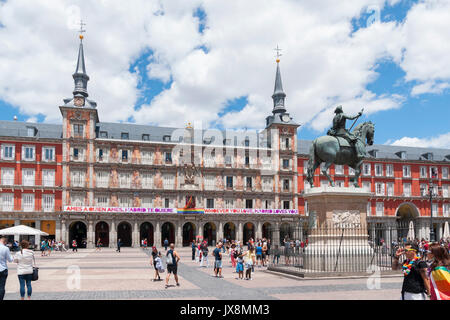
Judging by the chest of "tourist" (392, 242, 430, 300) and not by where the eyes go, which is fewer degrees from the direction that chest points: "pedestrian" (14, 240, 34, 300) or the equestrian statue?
the pedestrian

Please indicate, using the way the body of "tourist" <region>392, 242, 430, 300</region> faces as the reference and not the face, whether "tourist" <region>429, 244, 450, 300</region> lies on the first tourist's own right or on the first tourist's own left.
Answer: on the first tourist's own left

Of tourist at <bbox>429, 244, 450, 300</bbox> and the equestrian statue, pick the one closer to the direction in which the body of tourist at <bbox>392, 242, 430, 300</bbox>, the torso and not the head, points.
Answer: the equestrian statue

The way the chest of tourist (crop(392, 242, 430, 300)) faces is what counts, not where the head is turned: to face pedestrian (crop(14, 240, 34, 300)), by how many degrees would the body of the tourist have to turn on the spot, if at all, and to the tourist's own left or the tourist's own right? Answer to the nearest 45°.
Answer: approximately 45° to the tourist's own right
